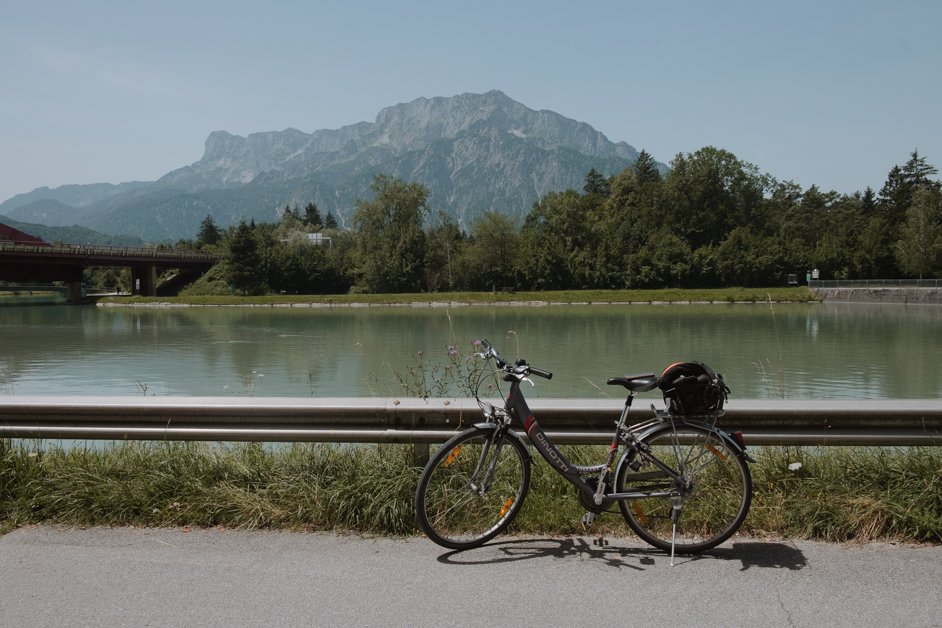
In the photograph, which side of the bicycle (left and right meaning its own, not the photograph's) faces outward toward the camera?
left
